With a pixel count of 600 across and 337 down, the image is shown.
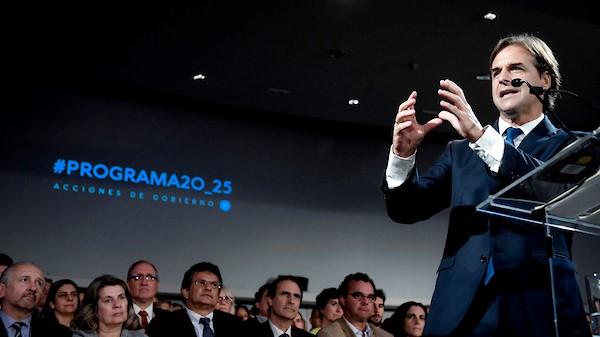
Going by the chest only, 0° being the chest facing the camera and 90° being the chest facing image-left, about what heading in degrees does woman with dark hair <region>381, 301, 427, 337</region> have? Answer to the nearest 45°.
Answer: approximately 315°

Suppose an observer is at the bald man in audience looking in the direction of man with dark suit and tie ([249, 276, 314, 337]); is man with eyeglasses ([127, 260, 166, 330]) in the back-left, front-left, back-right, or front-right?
front-left

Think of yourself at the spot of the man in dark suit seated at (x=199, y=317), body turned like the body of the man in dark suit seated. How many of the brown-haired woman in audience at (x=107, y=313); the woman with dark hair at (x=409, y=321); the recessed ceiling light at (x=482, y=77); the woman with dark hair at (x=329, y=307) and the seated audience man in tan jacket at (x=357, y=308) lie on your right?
1

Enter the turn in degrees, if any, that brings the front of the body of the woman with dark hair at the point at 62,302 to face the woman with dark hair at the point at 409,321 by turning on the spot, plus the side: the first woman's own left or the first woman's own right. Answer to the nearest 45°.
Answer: approximately 45° to the first woman's own left

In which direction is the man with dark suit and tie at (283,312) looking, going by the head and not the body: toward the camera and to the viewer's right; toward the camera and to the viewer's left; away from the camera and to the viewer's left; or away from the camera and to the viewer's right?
toward the camera and to the viewer's right

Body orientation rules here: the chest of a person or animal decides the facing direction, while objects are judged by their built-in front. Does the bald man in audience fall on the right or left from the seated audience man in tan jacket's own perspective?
on their right

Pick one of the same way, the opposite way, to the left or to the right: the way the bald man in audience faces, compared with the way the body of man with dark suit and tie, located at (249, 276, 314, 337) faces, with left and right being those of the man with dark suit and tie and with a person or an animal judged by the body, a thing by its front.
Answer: the same way

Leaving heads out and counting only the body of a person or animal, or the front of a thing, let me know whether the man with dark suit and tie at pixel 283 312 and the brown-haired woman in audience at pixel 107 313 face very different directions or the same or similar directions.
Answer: same or similar directions

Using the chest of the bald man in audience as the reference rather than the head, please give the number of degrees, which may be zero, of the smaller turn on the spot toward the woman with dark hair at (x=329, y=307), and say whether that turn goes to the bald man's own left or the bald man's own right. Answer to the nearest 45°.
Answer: approximately 90° to the bald man's own left

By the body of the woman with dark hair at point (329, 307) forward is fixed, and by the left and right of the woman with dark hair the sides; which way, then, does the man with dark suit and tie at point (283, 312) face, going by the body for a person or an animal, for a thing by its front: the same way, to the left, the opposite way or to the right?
the same way

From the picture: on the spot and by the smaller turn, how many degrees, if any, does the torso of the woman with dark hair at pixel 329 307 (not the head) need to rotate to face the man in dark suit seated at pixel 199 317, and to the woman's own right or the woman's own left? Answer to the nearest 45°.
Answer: approximately 90° to the woman's own right

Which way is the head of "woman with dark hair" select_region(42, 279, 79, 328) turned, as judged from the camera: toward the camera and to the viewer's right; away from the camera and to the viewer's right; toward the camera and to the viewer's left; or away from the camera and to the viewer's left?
toward the camera and to the viewer's right

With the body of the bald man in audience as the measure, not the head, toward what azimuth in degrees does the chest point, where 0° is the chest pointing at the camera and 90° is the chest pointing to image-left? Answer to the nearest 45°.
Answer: approximately 315°

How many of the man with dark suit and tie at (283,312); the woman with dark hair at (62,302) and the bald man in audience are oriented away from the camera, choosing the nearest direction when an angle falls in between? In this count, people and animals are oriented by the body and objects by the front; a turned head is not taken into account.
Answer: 0

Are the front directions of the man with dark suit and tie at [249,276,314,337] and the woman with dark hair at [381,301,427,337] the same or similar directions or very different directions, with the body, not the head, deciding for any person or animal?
same or similar directions

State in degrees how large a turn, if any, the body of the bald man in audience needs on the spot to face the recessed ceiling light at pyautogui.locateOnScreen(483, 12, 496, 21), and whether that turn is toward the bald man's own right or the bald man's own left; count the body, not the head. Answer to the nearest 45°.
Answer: approximately 45° to the bald man's own left

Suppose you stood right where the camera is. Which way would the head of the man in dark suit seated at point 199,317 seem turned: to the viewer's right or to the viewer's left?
to the viewer's right

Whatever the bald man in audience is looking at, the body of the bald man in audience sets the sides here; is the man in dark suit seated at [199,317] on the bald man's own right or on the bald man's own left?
on the bald man's own left

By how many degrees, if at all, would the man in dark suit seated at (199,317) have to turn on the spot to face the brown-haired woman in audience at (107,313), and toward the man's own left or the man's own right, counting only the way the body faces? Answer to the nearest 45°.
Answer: approximately 90° to the man's own right
